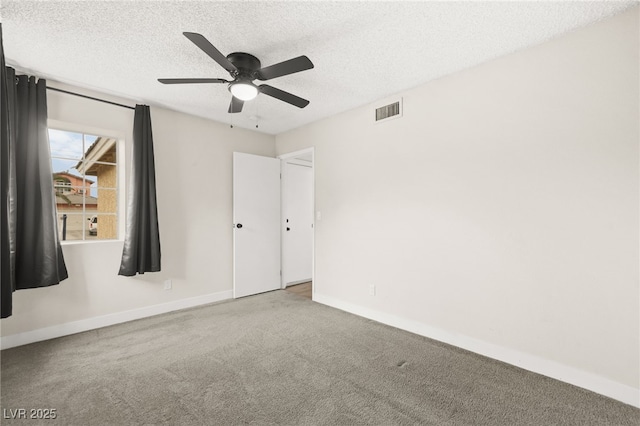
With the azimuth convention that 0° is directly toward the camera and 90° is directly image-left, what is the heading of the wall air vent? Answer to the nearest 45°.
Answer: approximately 45°

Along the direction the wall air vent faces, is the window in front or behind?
in front

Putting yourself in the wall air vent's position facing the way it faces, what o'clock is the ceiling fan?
The ceiling fan is roughly at 12 o'clock from the wall air vent.

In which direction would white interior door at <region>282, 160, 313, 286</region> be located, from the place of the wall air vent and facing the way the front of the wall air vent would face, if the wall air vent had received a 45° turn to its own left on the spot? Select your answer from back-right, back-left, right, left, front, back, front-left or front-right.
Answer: back-right

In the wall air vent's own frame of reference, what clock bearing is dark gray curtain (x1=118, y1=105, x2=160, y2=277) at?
The dark gray curtain is roughly at 1 o'clock from the wall air vent.

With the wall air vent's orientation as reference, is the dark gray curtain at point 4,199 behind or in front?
in front

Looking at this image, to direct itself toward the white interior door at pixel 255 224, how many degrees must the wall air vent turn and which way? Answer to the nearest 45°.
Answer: approximately 45° to its right

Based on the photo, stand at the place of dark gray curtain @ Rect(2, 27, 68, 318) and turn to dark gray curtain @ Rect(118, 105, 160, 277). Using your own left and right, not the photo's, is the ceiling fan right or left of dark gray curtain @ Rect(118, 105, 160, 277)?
right
